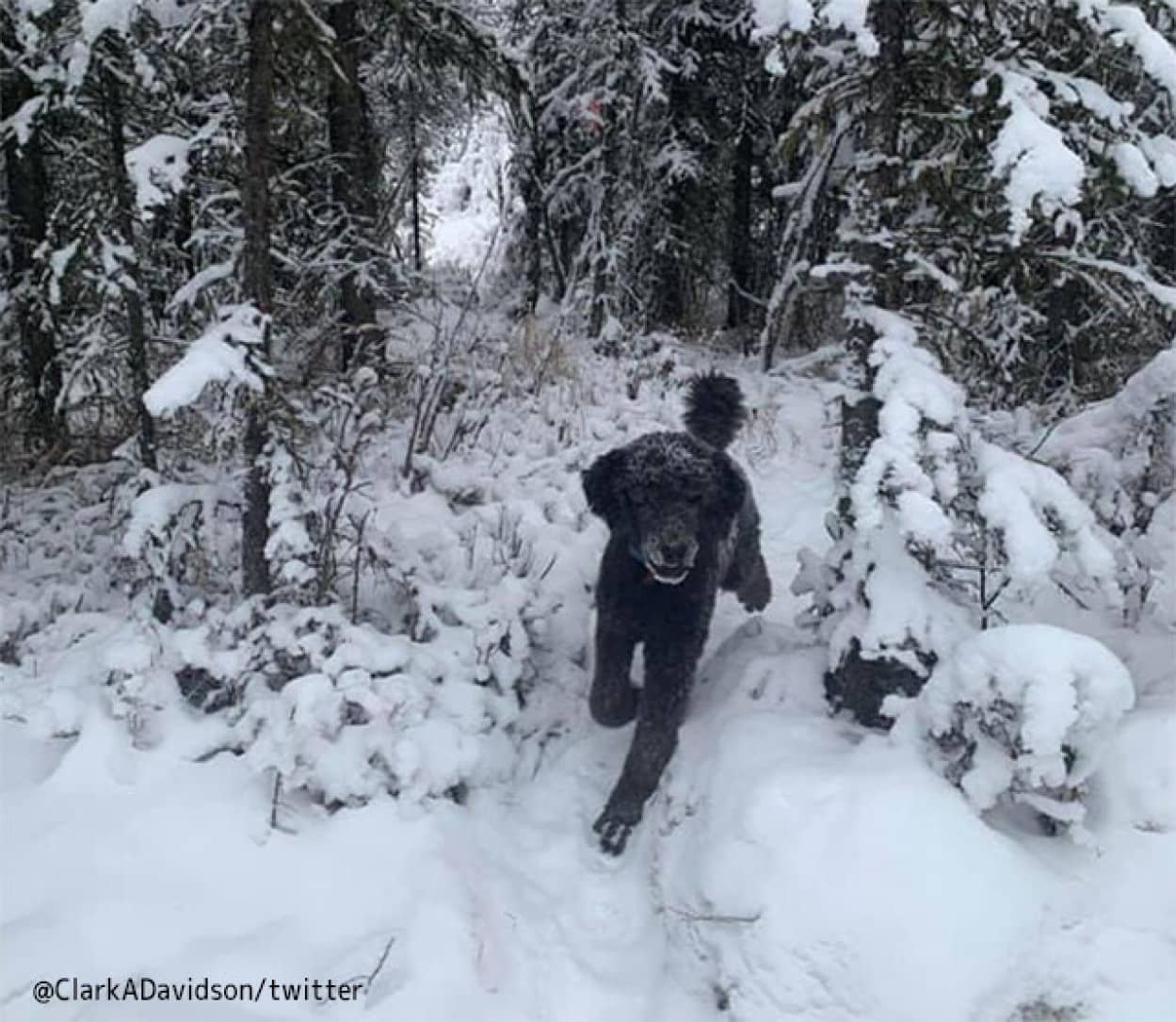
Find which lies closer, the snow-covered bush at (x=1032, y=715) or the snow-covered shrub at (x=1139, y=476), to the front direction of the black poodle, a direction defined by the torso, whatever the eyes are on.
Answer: the snow-covered bush

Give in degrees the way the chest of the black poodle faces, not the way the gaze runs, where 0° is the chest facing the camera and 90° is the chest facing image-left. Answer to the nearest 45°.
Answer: approximately 0°

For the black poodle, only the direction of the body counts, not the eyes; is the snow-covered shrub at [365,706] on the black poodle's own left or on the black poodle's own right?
on the black poodle's own right

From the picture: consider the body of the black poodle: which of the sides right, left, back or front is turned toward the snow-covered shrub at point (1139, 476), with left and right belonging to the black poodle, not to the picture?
left

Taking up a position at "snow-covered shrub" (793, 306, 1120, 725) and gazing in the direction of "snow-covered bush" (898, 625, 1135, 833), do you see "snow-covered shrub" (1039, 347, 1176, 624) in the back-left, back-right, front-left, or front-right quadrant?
back-left
